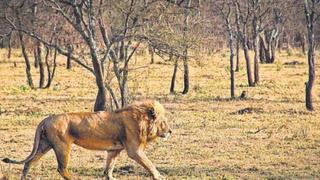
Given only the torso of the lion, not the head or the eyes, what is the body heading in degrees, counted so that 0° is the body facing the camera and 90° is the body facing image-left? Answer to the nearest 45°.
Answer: approximately 270°
